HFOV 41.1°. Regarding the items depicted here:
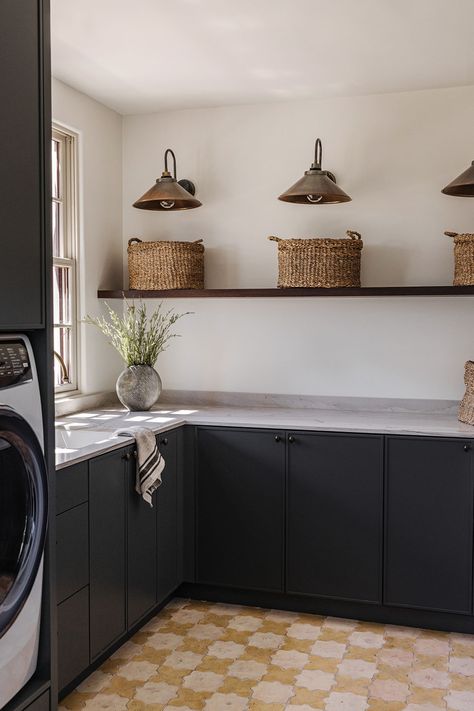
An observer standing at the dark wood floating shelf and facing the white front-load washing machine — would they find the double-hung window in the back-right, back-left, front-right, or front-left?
front-right

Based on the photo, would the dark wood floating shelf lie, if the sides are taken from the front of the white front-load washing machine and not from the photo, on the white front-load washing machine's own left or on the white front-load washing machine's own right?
on the white front-load washing machine's own left

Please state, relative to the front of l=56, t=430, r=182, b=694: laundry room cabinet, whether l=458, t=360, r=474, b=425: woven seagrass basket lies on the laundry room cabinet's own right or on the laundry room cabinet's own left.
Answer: on the laundry room cabinet's own left

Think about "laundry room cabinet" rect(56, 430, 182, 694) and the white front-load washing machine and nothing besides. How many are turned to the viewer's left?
0

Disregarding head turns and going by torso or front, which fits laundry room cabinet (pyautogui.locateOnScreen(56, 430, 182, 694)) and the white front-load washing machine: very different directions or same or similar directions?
same or similar directions

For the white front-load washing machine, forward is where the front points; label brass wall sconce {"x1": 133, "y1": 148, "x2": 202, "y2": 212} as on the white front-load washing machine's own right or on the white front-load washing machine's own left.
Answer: on the white front-load washing machine's own left

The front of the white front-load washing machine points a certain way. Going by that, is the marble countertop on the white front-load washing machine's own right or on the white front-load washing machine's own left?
on the white front-load washing machine's own left

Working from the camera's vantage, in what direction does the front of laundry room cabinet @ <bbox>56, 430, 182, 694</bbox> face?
facing the viewer and to the right of the viewer

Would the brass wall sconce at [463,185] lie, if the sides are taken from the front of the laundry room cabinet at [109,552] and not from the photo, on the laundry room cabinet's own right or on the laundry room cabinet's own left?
on the laundry room cabinet's own left

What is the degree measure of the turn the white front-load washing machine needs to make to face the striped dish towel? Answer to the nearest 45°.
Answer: approximately 90° to its left

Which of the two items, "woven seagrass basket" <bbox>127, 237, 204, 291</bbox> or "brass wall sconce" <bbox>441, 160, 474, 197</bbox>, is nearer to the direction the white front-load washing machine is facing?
the brass wall sconce
